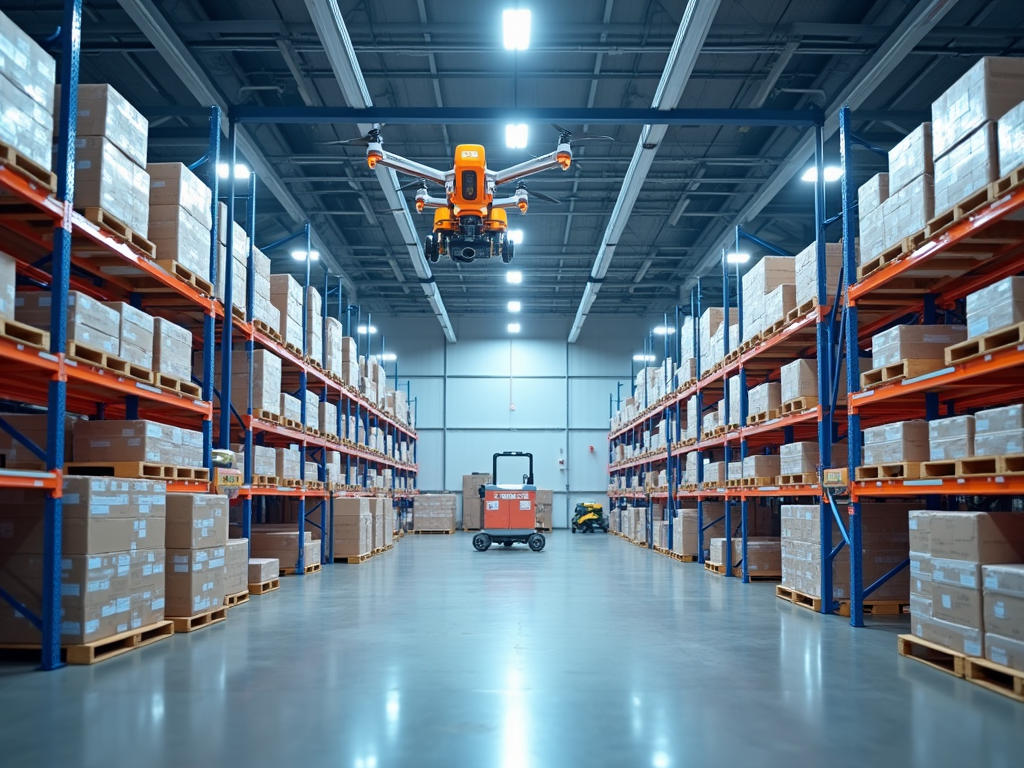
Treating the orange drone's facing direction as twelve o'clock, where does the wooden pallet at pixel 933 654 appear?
The wooden pallet is roughly at 11 o'clock from the orange drone.

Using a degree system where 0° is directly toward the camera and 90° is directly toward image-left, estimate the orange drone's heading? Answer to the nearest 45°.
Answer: approximately 0°

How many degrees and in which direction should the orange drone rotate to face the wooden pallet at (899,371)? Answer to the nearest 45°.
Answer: approximately 45° to its left

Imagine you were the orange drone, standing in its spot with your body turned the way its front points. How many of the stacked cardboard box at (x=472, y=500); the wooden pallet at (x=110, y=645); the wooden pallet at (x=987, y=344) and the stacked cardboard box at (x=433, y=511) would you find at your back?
2

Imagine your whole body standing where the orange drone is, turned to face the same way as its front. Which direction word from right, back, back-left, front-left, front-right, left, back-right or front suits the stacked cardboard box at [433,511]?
back
